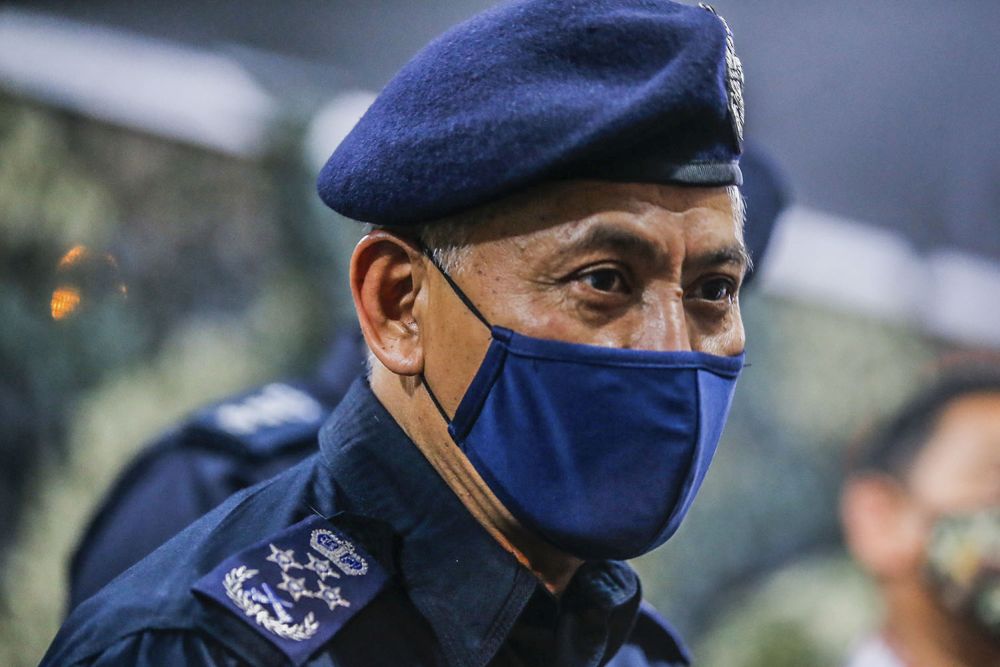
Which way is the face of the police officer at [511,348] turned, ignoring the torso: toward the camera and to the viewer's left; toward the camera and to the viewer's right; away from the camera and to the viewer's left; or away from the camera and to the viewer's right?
toward the camera and to the viewer's right

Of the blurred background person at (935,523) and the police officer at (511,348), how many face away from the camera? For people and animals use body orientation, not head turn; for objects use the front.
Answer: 0

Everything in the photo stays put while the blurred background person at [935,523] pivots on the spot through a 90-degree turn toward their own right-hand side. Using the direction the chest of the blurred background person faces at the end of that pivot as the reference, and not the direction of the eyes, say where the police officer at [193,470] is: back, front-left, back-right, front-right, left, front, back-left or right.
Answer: front

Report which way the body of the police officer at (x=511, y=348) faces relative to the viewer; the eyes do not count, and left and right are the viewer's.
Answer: facing the viewer and to the right of the viewer

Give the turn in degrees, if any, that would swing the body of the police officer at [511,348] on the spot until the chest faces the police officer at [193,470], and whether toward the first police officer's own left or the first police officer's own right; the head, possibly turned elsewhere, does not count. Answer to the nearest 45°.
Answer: approximately 180°
